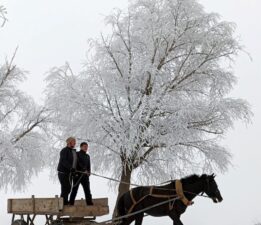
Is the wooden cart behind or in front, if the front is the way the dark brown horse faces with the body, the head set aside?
behind

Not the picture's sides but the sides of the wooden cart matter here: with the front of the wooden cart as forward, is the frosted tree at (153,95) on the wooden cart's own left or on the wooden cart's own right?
on the wooden cart's own left

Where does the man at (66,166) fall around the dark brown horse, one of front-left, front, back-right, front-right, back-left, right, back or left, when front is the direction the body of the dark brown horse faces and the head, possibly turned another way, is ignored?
back

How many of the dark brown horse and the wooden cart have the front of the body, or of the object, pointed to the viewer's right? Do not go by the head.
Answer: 2

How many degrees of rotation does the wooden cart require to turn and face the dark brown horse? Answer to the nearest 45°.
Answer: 0° — it already faces it

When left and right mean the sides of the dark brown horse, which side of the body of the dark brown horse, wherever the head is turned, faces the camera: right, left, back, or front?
right

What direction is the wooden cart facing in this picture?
to the viewer's right

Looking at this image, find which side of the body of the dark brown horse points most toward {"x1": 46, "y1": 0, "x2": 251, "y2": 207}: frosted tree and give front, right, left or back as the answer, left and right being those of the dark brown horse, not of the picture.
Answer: left

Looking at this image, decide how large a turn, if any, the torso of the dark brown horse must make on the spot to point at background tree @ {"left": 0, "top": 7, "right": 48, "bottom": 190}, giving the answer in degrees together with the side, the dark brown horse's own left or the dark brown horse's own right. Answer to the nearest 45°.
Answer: approximately 135° to the dark brown horse's own left

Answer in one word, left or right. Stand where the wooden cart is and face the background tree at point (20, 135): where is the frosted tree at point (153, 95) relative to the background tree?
right
